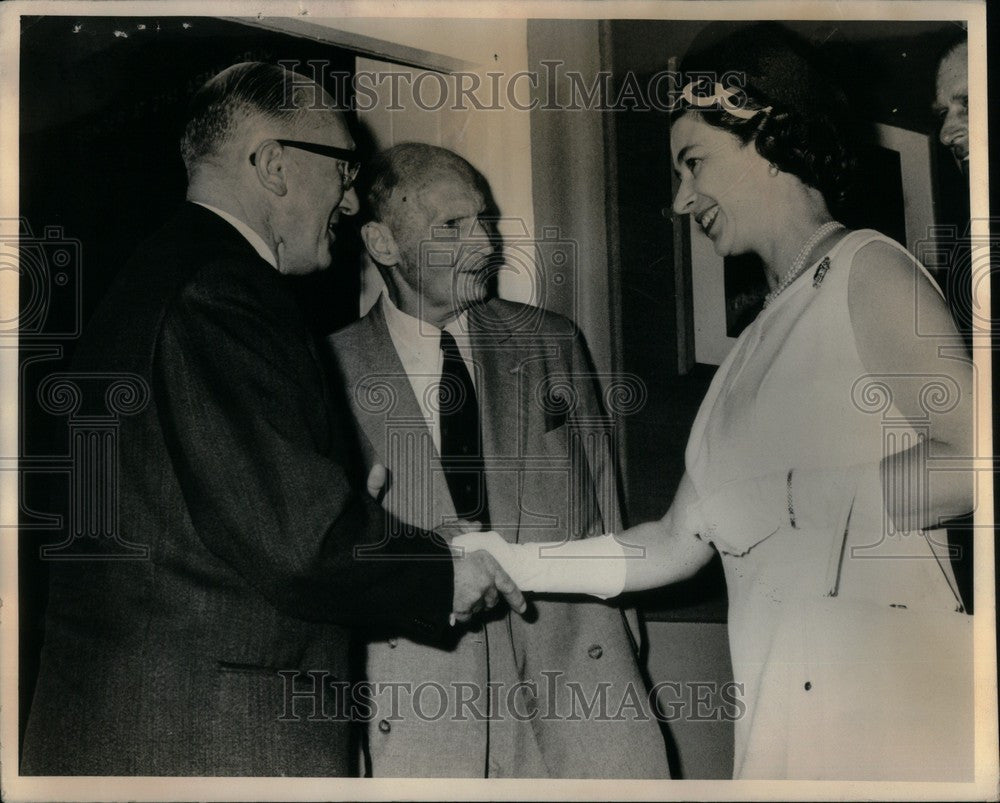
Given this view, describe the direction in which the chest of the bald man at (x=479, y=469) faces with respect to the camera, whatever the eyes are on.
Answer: toward the camera

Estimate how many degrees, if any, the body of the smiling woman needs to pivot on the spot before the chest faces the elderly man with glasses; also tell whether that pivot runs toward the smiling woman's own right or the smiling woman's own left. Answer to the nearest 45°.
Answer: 0° — they already face them

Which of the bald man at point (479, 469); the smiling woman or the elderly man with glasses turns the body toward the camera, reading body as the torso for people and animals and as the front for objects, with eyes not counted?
the bald man

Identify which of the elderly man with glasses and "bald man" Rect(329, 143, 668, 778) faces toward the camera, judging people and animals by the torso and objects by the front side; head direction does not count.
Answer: the bald man

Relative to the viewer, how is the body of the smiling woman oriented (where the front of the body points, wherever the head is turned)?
to the viewer's left

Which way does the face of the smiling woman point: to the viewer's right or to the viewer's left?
to the viewer's left

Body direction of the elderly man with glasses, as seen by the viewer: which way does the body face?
to the viewer's right

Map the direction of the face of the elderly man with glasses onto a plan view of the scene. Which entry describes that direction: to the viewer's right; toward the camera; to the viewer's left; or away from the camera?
to the viewer's right

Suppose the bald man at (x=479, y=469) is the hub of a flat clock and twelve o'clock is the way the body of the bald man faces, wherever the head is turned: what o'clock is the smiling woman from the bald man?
The smiling woman is roughly at 9 o'clock from the bald man.

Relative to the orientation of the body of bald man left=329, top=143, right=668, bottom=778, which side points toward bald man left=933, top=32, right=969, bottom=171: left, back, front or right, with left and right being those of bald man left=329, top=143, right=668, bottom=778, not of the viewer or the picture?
left

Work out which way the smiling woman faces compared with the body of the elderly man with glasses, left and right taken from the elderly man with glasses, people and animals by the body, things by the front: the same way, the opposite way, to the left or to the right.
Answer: the opposite way

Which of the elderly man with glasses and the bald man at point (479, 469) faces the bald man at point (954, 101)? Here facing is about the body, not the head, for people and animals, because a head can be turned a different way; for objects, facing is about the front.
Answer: the elderly man with glasses

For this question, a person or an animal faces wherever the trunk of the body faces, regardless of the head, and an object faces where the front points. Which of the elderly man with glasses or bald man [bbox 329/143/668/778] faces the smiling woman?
the elderly man with glasses
